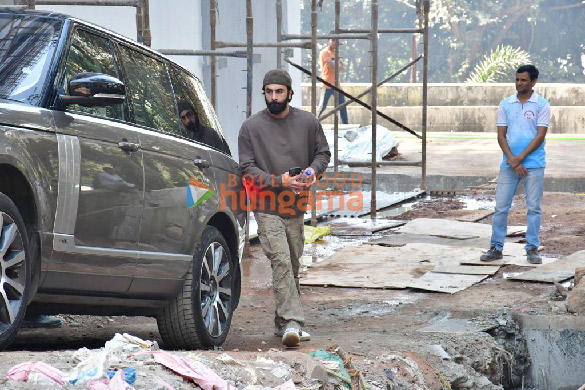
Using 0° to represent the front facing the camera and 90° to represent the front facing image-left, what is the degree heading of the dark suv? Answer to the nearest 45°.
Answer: approximately 45°

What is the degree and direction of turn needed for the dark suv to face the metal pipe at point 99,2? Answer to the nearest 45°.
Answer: approximately 135° to its right

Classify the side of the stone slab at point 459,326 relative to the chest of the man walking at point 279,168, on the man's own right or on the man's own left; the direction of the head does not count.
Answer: on the man's own left

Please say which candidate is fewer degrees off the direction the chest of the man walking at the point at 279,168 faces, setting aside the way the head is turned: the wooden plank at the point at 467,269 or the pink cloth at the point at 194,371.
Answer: the pink cloth
